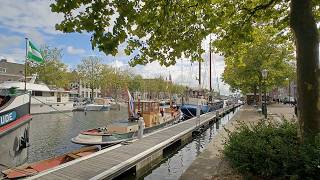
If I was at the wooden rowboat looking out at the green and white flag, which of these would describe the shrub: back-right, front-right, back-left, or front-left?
back-right
